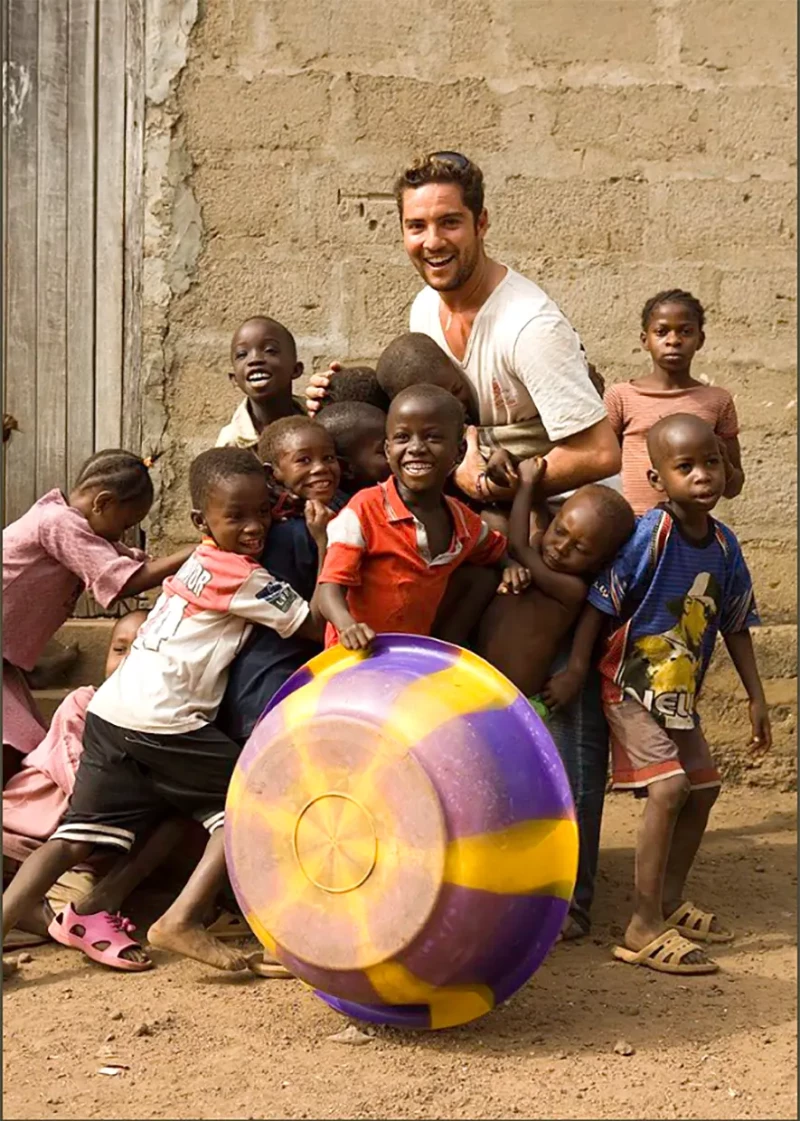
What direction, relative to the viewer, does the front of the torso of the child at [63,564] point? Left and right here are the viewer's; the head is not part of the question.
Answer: facing to the right of the viewer

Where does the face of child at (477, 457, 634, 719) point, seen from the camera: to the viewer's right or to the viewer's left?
to the viewer's left

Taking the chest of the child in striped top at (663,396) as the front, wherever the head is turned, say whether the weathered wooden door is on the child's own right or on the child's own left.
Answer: on the child's own right

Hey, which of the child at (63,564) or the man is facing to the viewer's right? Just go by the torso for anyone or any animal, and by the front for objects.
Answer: the child
